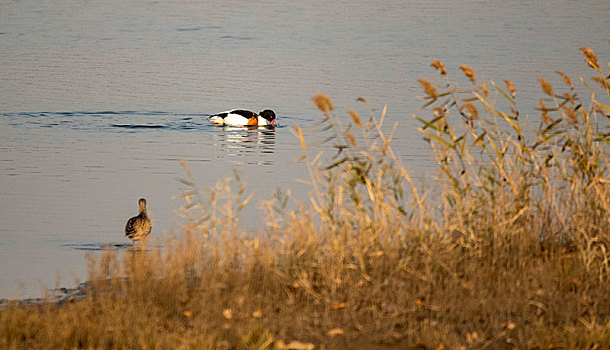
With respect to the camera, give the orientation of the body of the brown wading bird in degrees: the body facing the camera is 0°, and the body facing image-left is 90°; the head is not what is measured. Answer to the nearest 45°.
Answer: approximately 225°
